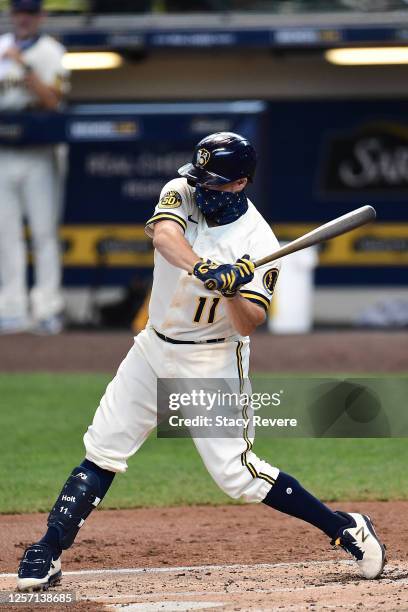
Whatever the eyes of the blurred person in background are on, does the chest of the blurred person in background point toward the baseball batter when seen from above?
yes

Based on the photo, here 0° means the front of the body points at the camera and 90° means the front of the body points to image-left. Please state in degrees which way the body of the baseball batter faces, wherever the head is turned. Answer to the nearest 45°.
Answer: approximately 0°

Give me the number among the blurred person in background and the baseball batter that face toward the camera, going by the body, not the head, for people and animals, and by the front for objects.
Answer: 2

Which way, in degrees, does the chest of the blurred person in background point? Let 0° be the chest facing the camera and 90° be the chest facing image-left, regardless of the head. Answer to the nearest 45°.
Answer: approximately 0°

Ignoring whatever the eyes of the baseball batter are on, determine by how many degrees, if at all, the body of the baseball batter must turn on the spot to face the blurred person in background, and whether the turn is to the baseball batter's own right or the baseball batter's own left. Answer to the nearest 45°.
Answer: approximately 180°
